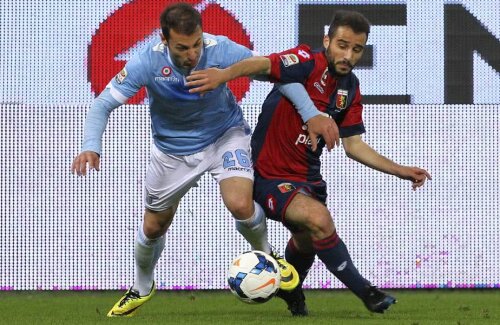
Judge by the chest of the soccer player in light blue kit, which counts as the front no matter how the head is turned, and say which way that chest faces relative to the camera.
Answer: toward the camera

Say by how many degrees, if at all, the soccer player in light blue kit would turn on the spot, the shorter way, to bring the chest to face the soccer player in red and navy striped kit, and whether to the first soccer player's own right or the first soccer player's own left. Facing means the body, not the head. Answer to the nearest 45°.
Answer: approximately 90° to the first soccer player's own left

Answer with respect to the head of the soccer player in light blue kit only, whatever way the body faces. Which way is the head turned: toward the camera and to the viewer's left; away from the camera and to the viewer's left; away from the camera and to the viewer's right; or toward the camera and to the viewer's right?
toward the camera and to the viewer's right
